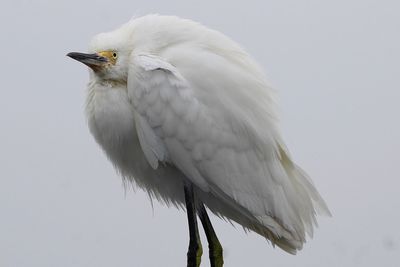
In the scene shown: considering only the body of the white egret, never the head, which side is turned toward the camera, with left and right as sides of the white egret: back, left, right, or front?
left
